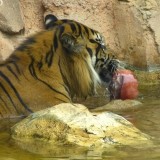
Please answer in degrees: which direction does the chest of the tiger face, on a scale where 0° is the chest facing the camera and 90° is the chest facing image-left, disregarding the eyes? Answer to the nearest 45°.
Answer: approximately 270°

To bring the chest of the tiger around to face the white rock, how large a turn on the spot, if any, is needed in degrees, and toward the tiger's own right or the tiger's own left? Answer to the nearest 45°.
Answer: approximately 90° to the tiger's own right
